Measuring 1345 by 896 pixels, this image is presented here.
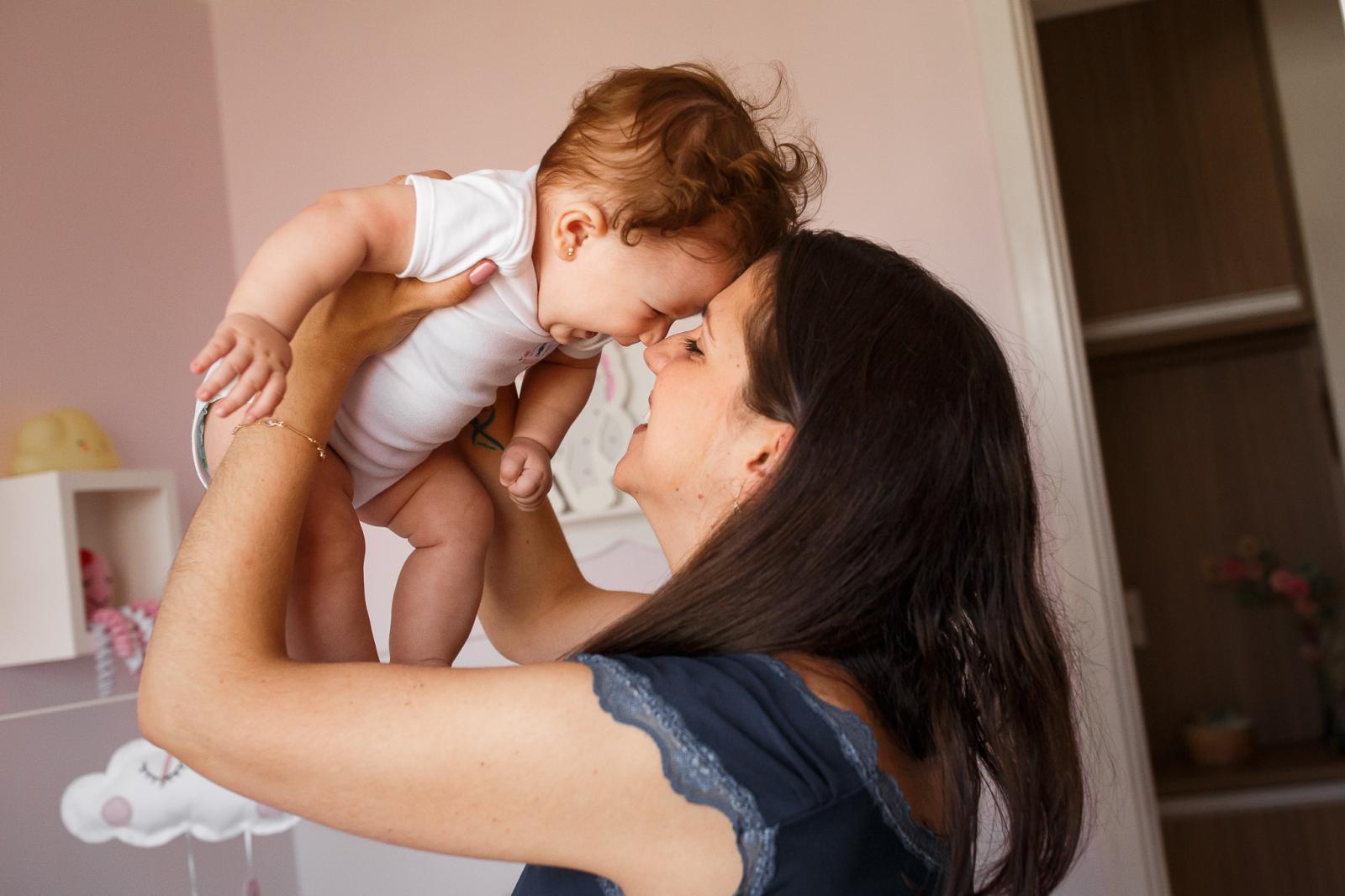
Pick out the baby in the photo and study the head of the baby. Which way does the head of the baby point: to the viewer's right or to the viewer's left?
to the viewer's right

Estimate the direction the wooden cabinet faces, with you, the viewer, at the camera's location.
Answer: facing the viewer

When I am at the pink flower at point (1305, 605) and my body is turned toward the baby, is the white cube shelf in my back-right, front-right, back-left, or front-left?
front-right

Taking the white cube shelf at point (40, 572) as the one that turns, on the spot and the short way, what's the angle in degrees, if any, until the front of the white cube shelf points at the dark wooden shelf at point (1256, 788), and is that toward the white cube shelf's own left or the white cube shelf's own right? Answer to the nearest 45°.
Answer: approximately 45° to the white cube shelf's own left

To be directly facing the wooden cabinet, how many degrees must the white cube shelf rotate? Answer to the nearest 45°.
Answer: approximately 45° to its left

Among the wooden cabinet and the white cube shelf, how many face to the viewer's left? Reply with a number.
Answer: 0

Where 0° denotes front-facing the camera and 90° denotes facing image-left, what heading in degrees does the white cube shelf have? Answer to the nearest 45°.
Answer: approximately 315°

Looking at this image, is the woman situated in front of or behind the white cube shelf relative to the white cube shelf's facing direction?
in front

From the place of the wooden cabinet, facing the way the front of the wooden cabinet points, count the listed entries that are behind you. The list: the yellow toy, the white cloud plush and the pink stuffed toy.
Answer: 0

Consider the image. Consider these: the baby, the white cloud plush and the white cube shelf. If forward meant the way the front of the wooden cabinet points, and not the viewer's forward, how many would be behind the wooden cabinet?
0

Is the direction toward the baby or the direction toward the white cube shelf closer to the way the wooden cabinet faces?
the baby

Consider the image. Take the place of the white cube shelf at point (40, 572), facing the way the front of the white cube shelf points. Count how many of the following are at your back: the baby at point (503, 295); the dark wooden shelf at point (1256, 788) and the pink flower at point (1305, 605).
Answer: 0

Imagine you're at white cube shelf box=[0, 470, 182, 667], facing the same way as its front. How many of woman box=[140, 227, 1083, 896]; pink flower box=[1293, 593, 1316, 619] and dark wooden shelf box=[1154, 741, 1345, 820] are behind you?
0

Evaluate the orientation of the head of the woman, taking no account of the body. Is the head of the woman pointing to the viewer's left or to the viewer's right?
to the viewer's left

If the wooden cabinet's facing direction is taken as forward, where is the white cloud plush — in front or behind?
in front

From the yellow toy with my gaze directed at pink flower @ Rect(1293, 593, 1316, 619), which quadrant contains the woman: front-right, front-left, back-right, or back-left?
front-right
